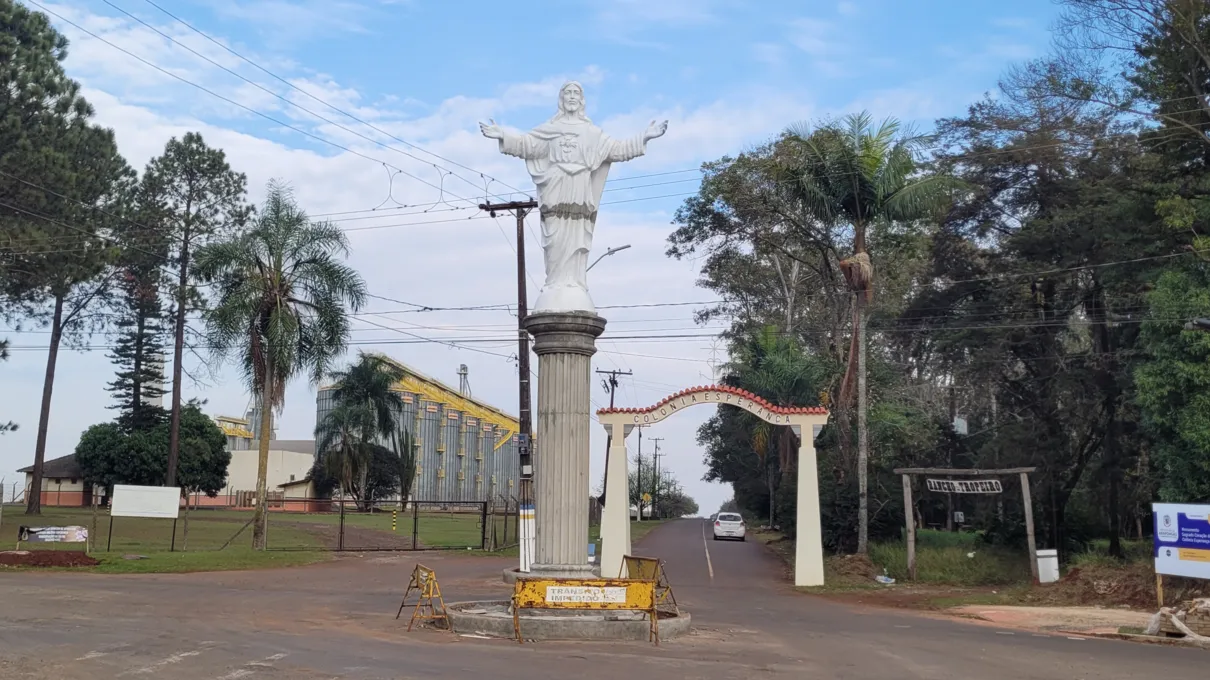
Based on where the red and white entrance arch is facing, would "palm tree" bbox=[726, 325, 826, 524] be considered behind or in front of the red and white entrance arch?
behind

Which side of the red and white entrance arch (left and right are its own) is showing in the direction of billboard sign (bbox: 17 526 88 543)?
right

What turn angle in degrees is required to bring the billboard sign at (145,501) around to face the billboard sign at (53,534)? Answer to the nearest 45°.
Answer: approximately 45° to its right

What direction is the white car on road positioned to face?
away from the camera

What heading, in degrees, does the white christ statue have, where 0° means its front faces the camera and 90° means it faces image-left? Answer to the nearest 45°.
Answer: approximately 0°

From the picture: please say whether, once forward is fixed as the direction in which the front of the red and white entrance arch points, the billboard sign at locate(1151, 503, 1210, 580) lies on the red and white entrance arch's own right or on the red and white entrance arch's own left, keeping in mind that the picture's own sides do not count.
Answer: on the red and white entrance arch's own left

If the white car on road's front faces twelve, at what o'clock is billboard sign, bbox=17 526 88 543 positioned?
The billboard sign is roughly at 7 o'clock from the white car on road.

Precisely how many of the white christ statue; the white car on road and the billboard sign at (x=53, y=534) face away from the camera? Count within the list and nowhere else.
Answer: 1

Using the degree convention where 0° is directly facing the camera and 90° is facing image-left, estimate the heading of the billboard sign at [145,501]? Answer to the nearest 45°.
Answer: approximately 0°

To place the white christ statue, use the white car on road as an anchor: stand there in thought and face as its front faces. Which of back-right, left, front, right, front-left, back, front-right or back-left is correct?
back

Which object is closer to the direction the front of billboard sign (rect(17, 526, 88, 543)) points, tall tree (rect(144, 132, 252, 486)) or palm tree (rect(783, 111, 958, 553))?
the palm tree

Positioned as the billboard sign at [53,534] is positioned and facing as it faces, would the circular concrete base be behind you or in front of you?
in front
